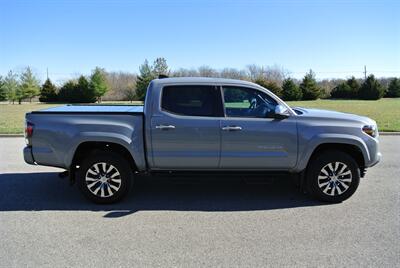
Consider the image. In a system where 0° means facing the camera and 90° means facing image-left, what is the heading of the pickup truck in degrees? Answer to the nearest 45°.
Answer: approximately 270°
